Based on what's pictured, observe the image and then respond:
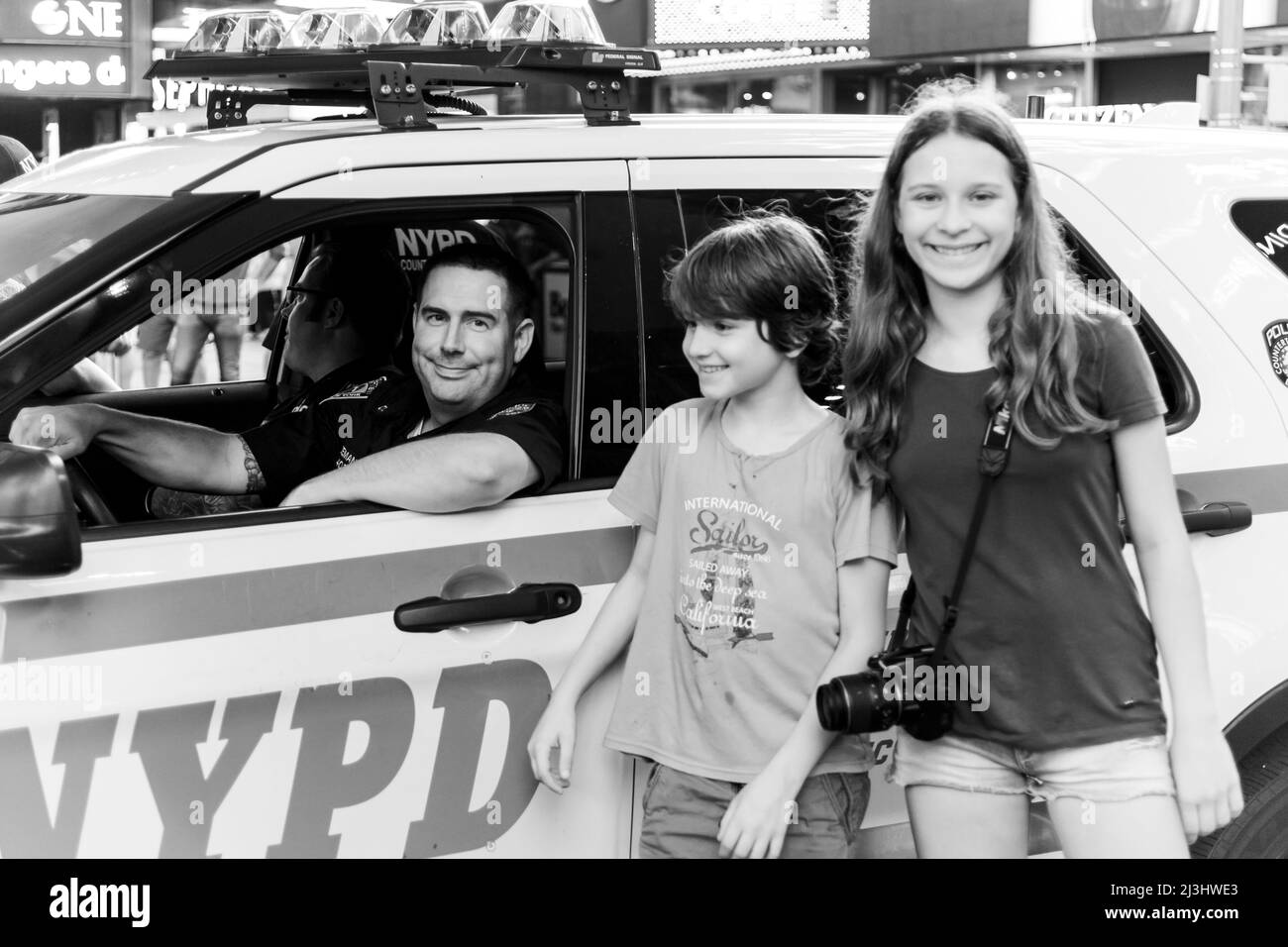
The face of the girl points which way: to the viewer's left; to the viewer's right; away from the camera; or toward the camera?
toward the camera

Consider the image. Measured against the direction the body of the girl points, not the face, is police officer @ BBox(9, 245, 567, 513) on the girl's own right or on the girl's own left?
on the girl's own right

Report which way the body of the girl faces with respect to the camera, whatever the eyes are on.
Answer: toward the camera
